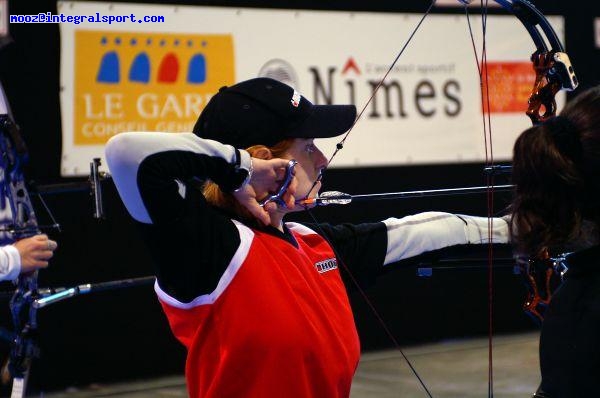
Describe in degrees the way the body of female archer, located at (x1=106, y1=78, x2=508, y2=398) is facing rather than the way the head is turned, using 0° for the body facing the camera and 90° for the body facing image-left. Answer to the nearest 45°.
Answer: approximately 315°

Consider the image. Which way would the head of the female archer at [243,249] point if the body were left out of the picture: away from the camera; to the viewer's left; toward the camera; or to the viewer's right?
to the viewer's right

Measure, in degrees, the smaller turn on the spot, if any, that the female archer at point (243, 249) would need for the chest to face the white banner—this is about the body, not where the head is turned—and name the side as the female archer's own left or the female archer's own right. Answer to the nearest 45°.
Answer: approximately 135° to the female archer's own left
